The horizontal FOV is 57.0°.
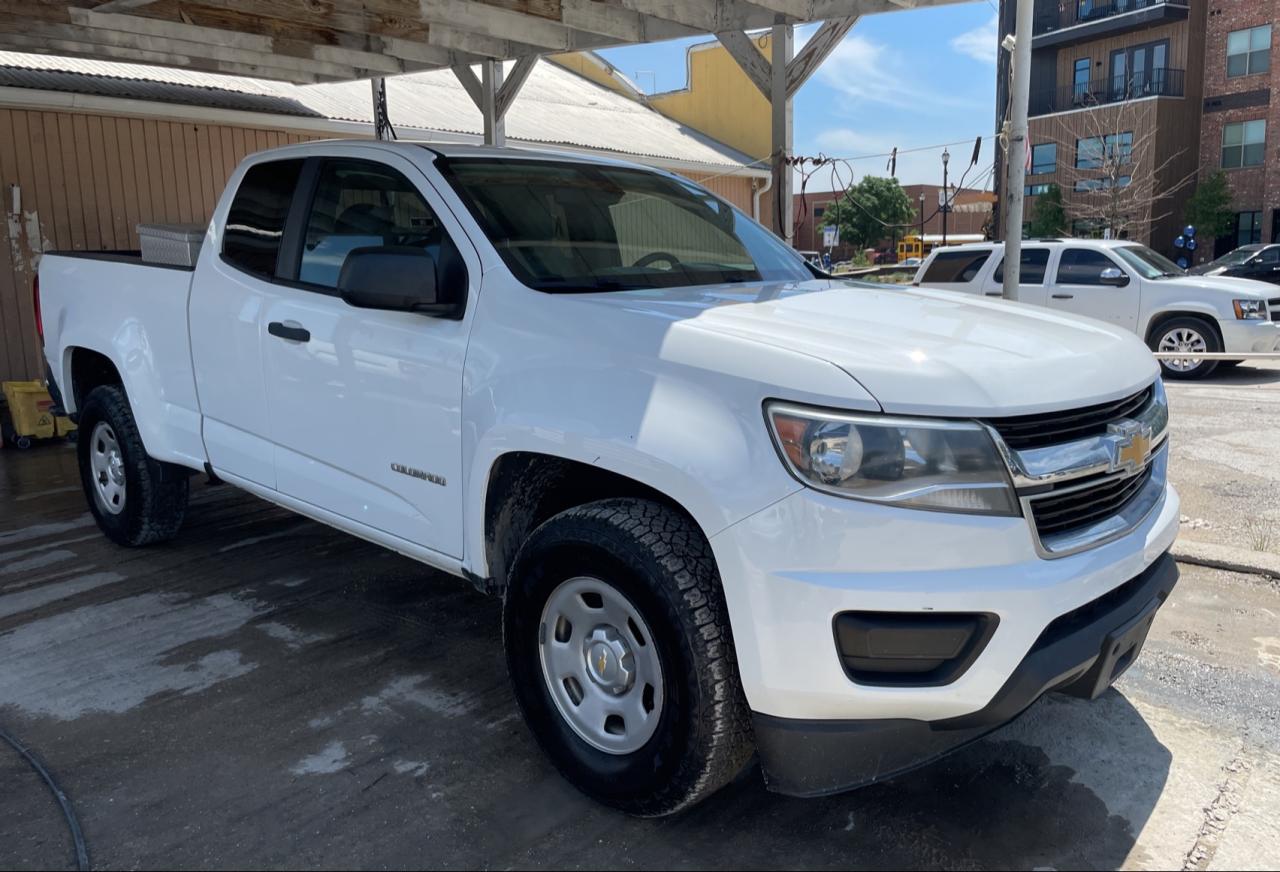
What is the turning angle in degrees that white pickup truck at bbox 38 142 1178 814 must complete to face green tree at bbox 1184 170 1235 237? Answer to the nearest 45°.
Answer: approximately 90° to its left

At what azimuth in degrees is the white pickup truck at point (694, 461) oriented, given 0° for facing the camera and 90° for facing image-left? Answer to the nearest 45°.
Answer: approximately 315°

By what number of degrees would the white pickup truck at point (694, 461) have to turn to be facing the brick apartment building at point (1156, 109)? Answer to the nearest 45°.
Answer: approximately 90° to its left

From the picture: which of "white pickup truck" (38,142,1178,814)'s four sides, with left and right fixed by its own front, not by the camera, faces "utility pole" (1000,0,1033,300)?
left

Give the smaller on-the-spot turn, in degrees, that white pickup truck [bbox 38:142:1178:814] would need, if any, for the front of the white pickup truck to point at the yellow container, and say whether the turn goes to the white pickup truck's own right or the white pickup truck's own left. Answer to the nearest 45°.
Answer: approximately 180°

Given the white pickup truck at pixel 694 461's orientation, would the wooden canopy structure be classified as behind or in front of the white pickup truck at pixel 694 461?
behind

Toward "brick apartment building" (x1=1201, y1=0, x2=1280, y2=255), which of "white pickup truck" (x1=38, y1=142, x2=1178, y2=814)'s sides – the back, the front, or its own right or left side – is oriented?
left

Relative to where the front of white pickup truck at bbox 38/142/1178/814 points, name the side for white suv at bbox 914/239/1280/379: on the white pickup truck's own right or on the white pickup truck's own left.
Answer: on the white pickup truck's own left

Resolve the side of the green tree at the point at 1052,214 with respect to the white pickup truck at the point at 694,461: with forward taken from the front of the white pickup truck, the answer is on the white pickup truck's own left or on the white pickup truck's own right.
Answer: on the white pickup truck's own left

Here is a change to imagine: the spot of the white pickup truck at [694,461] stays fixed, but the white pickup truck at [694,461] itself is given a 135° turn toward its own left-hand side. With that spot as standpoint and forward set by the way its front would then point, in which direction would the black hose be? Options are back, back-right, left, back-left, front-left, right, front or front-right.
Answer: left

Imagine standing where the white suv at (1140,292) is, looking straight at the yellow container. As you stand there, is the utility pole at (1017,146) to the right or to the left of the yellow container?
left
